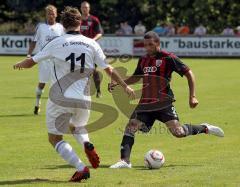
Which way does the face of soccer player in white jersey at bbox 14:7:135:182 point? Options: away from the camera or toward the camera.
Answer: away from the camera

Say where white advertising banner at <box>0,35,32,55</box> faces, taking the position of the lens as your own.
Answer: facing the viewer

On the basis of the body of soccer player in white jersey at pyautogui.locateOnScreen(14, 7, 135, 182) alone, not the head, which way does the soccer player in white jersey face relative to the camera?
away from the camera

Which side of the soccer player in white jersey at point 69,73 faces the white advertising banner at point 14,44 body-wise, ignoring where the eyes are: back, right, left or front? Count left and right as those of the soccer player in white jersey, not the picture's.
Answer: front

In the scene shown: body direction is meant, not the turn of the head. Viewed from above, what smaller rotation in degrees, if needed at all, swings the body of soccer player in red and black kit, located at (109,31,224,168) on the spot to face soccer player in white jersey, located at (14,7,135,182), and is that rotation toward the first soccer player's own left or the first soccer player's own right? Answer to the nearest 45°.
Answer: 0° — they already face them

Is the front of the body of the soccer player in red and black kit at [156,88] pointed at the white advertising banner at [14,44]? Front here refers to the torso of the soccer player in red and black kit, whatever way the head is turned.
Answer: no

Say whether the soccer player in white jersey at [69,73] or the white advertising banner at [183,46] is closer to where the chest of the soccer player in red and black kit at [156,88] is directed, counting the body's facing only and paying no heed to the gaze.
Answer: the soccer player in white jersey

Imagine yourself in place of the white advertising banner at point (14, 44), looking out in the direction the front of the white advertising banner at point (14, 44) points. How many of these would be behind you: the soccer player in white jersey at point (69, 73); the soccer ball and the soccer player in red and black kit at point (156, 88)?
0

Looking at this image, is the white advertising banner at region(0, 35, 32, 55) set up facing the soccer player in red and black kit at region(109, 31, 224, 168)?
yes

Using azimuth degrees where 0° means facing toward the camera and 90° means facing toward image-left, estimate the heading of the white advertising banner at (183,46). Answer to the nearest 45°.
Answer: approximately 0°

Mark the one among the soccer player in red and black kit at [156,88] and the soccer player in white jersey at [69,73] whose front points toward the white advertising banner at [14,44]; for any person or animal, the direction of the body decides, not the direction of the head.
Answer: the soccer player in white jersey

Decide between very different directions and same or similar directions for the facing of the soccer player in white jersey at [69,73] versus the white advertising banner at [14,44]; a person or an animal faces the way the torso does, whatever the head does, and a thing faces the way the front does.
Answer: very different directions

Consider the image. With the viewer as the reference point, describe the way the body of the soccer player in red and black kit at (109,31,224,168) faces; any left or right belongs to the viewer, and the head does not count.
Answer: facing the viewer and to the left of the viewer
